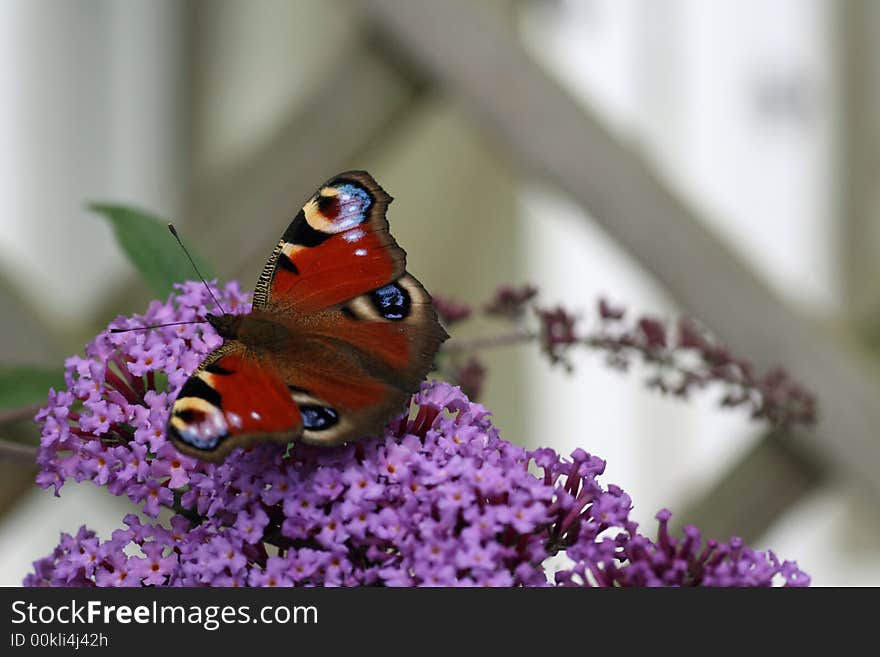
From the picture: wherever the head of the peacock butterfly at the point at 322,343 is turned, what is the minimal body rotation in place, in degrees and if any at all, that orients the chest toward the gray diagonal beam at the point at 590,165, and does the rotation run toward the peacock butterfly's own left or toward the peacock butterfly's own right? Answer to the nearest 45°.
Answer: approximately 135° to the peacock butterfly's own right

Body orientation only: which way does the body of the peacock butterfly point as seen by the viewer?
to the viewer's left
